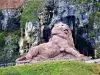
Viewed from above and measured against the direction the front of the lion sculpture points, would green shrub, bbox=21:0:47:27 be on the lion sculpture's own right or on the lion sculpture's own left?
on the lion sculpture's own left

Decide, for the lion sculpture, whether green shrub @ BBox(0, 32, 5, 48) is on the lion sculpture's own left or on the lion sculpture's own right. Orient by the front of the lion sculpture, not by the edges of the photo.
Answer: on the lion sculpture's own left

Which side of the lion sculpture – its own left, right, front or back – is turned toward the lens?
right
